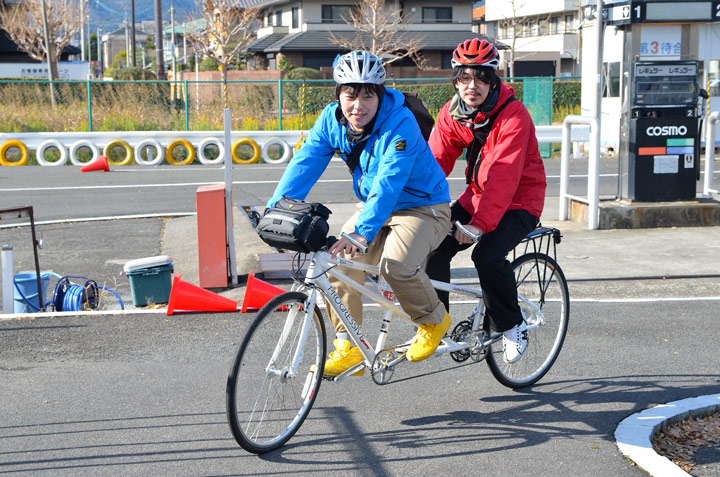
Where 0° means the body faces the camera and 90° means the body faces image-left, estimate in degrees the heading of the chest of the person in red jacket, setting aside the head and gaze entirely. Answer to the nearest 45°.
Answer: approximately 45°

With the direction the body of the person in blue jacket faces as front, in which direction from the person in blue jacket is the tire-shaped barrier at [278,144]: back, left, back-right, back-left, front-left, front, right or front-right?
back-right

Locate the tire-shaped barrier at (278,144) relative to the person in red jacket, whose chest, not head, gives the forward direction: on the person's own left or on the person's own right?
on the person's own right

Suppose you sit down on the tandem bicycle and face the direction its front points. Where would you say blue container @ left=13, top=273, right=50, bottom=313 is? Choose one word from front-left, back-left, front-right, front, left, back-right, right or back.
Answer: right

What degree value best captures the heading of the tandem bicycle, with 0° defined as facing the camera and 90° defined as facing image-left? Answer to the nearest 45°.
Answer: approximately 45°

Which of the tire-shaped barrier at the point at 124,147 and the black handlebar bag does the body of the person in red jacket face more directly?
the black handlebar bag

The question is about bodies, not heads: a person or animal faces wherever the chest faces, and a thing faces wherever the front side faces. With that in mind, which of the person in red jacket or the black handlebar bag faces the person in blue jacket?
the person in red jacket

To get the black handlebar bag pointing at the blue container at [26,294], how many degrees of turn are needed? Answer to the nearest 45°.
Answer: approximately 90° to its right

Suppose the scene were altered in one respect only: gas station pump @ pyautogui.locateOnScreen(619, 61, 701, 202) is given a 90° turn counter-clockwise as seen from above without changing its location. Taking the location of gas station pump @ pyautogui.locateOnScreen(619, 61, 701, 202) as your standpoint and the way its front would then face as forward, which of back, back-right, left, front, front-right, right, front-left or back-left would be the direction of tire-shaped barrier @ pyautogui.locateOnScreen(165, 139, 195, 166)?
back-left

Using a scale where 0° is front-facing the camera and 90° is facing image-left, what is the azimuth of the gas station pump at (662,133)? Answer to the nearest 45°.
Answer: approximately 0°

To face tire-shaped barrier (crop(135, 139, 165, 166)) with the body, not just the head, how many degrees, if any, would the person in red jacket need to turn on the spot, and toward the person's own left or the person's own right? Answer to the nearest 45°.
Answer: approximately 90° to the person's own right

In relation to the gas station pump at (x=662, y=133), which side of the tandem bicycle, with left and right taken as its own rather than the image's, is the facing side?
back

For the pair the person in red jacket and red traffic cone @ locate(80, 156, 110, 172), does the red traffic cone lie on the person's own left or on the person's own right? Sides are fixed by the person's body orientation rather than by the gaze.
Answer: on the person's own right
